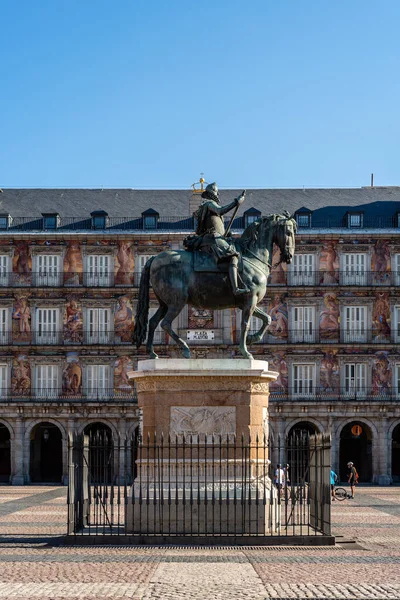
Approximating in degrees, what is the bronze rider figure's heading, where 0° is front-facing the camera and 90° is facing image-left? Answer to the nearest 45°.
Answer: approximately 270°

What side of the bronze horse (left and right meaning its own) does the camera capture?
right
